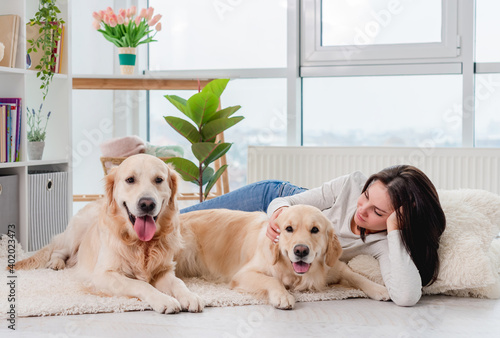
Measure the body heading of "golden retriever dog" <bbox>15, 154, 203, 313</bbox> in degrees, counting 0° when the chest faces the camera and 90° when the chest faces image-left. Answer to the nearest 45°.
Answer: approximately 315°

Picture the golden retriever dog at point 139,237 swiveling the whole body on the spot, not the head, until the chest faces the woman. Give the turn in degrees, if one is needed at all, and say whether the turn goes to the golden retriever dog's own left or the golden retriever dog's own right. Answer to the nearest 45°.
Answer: approximately 45° to the golden retriever dog's own left

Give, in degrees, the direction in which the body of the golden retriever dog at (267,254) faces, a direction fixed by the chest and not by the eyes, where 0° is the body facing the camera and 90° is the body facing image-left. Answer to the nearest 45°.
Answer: approximately 315°

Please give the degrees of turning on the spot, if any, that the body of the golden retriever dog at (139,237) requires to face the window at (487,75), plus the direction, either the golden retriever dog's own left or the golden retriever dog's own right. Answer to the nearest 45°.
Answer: approximately 90° to the golden retriever dog's own left

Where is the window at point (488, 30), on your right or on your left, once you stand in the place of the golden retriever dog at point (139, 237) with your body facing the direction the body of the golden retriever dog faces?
on your left

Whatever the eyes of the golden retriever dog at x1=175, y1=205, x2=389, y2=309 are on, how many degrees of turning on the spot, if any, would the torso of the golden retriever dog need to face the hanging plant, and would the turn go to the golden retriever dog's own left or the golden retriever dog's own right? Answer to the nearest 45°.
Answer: approximately 180°

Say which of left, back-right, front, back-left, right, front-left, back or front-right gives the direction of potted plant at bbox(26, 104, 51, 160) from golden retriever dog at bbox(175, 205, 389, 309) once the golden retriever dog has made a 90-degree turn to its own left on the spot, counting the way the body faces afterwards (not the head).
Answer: left

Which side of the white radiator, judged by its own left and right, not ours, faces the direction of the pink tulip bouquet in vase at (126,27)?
right

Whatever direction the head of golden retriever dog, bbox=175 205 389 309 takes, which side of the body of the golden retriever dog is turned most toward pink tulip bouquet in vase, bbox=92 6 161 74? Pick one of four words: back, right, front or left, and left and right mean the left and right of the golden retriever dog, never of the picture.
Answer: back

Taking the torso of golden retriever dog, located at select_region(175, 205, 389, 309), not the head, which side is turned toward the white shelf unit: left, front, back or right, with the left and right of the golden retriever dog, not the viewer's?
back
